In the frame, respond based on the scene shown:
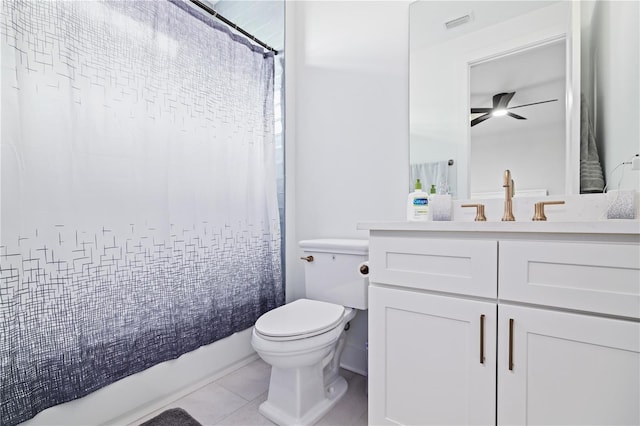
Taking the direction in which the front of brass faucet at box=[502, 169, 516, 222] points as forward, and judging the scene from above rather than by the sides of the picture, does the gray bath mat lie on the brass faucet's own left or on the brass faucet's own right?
on the brass faucet's own right

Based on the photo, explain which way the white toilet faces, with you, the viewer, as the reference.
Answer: facing the viewer and to the left of the viewer

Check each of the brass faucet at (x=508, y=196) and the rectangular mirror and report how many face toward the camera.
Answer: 2

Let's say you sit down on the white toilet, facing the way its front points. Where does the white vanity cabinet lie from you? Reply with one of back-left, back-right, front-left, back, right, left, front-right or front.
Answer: left

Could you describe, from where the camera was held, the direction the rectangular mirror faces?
facing the viewer

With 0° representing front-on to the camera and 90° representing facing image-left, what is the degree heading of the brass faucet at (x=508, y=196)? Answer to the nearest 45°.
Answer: approximately 0°

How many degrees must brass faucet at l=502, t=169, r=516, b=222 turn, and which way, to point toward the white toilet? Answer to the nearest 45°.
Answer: approximately 45° to its right

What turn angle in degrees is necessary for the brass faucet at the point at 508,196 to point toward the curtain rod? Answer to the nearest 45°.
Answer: approximately 90° to its right
